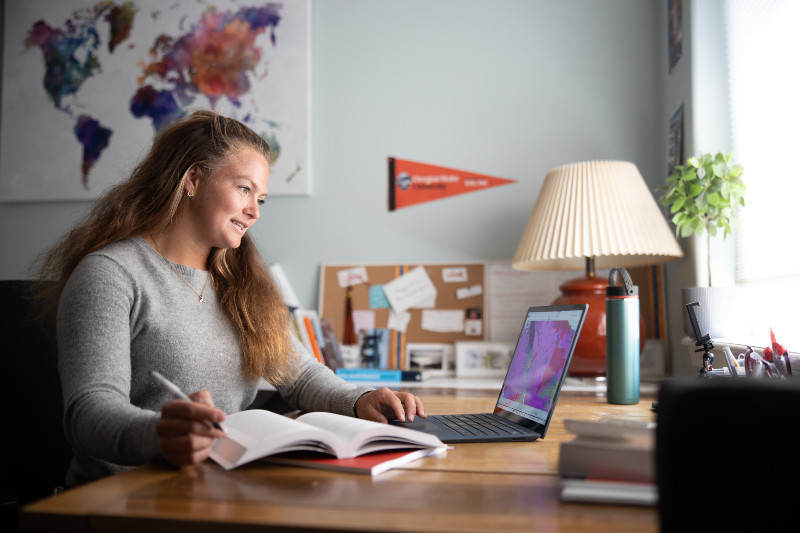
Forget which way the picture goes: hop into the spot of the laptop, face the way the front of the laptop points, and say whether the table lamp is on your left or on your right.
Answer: on your right

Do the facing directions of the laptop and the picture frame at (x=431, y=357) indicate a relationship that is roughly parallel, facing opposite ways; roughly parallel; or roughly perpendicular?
roughly perpendicular

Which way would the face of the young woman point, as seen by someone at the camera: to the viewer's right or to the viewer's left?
to the viewer's right

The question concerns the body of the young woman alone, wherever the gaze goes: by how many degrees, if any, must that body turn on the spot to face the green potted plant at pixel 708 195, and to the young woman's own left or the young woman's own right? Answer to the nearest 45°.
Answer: approximately 45° to the young woman's own left

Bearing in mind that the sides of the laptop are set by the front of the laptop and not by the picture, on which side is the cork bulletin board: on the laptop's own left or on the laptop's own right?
on the laptop's own right

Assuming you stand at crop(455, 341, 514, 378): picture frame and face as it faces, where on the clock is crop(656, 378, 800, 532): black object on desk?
The black object on desk is roughly at 12 o'clock from the picture frame.

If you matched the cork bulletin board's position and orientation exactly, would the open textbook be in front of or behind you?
in front

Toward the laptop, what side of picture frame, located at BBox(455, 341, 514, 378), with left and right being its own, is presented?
front

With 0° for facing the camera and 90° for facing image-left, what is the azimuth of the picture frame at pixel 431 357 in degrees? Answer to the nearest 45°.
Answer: approximately 0°

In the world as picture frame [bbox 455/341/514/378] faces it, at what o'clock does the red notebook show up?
The red notebook is roughly at 12 o'clock from the picture frame.
